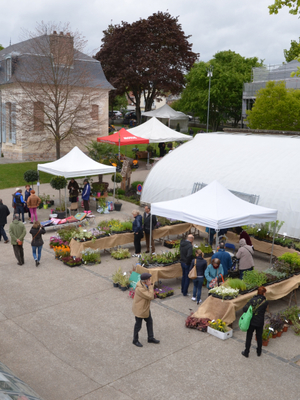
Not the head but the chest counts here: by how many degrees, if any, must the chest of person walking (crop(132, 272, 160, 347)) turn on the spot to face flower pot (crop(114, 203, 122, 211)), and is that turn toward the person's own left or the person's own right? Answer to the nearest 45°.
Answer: approximately 90° to the person's own left

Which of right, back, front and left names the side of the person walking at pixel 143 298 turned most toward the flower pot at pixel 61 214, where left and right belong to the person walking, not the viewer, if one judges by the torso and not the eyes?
left

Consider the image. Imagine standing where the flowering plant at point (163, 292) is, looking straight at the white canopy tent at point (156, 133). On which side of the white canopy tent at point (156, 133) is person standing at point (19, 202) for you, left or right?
left

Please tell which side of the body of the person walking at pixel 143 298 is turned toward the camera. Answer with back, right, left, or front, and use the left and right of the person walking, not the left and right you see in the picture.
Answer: right
